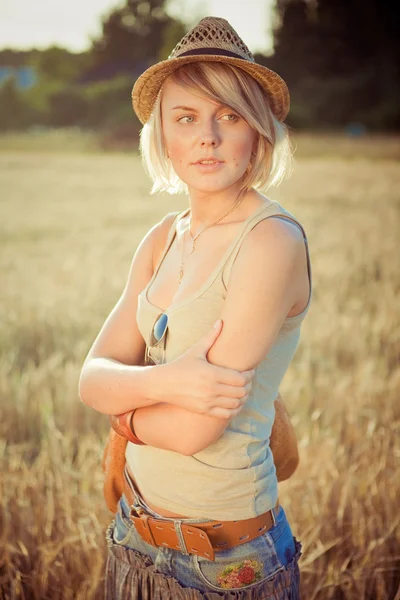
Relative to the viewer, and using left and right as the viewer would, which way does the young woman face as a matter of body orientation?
facing the viewer and to the left of the viewer

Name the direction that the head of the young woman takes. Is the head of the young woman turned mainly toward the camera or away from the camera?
toward the camera
